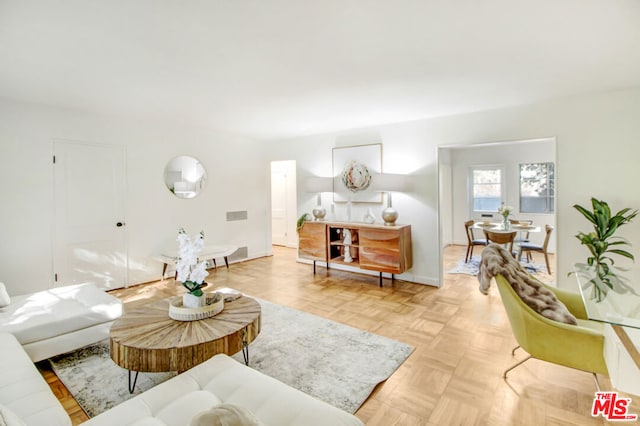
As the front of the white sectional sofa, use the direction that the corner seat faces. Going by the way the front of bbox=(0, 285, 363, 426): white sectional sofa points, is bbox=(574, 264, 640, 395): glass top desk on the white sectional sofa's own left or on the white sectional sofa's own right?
on the white sectional sofa's own right

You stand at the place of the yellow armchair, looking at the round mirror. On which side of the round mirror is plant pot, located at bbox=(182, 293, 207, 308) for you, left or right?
left

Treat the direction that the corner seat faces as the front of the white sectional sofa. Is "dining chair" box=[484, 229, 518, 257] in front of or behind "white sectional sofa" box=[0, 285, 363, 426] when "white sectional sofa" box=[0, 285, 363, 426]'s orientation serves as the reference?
in front

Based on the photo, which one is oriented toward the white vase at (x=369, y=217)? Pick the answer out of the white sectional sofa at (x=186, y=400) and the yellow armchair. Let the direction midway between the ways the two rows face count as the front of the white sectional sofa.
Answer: the white sectional sofa

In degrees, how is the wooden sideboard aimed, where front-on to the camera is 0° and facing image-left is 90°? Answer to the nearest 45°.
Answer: approximately 45°

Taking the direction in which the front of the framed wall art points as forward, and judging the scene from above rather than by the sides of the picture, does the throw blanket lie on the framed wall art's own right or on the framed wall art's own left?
on the framed wall art's own left

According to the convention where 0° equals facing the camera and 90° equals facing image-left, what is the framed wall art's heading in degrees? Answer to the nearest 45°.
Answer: approximately 45°
